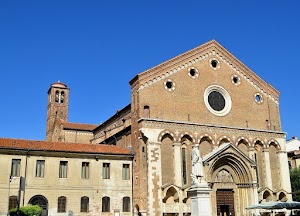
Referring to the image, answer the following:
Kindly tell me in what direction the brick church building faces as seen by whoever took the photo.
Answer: facing the viewer and to the right of the viewer

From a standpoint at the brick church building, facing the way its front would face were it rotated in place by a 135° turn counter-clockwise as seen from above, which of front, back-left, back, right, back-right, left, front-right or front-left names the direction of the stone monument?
back
